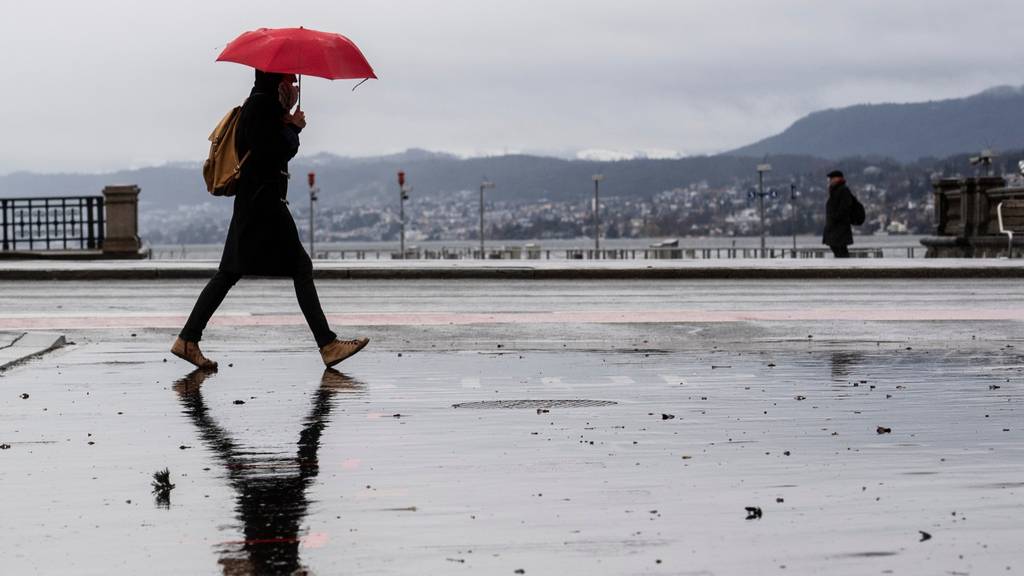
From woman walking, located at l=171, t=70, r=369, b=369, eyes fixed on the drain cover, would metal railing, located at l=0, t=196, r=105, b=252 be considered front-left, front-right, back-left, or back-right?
back-left

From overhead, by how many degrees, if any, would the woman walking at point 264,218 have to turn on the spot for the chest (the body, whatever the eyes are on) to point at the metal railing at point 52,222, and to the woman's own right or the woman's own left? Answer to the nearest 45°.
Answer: approximately 90° to the woman's own left

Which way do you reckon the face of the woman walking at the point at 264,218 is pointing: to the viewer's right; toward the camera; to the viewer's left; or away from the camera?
to the viewer's right

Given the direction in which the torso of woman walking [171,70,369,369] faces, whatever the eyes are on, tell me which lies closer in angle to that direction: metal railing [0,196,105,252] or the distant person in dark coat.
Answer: the distant person in dark coat

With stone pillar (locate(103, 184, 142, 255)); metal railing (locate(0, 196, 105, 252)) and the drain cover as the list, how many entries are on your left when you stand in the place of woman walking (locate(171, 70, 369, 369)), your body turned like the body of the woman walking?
2

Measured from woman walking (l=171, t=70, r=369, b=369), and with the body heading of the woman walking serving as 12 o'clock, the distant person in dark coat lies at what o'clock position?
The distant person in dark coat is roughly at 10 o'clock from the woman walking.

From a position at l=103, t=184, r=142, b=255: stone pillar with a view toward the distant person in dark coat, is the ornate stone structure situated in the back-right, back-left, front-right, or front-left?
front-left

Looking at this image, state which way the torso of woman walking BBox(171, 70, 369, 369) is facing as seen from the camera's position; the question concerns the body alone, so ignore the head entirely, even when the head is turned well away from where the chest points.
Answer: to the viewer's right

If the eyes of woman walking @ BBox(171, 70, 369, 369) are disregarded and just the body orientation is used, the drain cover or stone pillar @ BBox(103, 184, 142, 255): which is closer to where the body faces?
the drain cover

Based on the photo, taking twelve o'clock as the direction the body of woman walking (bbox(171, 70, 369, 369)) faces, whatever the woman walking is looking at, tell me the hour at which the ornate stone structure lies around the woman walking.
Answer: The ornate stone structure is roughly at 10 o'clock from the woman walking.

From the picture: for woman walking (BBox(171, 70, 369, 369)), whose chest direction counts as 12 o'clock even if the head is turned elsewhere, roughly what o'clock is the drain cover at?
The drain cover is roughly at 2 o'clock from the woman walking.

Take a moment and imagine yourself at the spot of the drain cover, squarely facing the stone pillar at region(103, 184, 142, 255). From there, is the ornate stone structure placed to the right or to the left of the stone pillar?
right
